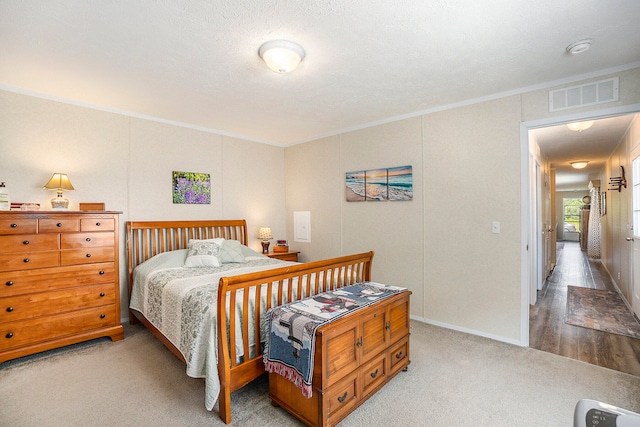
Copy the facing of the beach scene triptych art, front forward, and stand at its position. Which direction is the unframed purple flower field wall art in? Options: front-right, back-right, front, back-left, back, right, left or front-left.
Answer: front-right

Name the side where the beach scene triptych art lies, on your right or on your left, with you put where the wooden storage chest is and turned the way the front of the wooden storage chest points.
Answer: on your left

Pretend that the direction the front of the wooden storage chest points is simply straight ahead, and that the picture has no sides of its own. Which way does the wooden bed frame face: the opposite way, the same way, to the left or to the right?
the same way

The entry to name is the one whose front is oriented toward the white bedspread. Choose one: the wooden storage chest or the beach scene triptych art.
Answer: the beach scene triptych art

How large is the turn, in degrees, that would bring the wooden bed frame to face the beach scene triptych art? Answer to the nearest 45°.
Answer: approximately 90° to its left

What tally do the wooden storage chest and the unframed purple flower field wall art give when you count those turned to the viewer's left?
0

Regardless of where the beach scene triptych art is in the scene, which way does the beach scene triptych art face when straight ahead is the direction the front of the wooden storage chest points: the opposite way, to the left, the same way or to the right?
to the right

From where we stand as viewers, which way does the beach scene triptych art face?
facing the viewer and to the left of the viewer

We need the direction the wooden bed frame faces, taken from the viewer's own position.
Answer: facing the viewer and to the right of the viewer

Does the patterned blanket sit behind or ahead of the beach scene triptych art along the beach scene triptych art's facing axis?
ahead

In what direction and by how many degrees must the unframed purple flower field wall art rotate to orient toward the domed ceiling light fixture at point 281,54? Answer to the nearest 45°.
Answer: approximately 45° to its right

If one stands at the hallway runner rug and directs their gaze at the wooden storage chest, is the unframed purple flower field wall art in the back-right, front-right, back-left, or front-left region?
front-right

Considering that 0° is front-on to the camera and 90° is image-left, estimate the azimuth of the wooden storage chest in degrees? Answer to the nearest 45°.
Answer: approximately 315°
